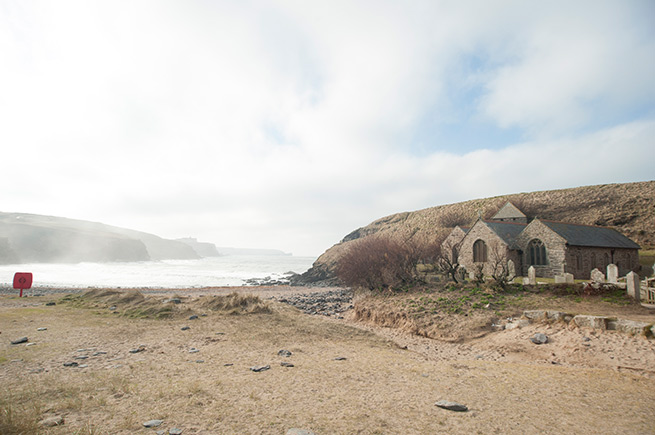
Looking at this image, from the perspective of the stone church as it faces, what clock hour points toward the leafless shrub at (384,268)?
The leafless shrub is roughly at 12 o'clock from the stone church.

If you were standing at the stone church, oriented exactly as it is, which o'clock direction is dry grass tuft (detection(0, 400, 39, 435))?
The dry grass tuft is roughly at 11 o'clock from the stone church.

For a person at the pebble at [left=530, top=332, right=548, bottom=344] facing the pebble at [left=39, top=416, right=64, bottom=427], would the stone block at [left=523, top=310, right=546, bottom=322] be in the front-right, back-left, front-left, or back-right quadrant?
back-right

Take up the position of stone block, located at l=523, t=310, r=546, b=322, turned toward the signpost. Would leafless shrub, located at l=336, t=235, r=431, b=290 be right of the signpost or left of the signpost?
right

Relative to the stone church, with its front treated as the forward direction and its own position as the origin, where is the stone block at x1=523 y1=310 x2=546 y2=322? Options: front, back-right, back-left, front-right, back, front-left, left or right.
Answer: front-left

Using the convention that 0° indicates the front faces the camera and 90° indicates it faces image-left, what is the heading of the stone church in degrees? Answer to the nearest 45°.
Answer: approximately 45°

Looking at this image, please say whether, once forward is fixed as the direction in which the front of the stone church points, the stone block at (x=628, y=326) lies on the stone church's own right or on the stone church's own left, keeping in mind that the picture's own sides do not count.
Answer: on the stone church's own left

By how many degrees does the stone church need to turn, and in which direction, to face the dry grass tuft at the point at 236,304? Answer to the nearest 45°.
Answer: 0° — it already faces it

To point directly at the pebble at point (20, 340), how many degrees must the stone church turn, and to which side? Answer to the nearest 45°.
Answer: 0° — it already faces it

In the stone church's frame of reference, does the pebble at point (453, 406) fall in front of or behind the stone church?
in front

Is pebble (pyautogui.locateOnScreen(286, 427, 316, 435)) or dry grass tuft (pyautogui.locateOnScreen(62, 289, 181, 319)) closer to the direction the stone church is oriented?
the dry grass tuft

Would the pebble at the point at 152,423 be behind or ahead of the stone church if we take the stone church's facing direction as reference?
ahead

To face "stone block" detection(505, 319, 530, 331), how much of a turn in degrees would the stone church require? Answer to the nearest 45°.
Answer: approximately 45° to its left
